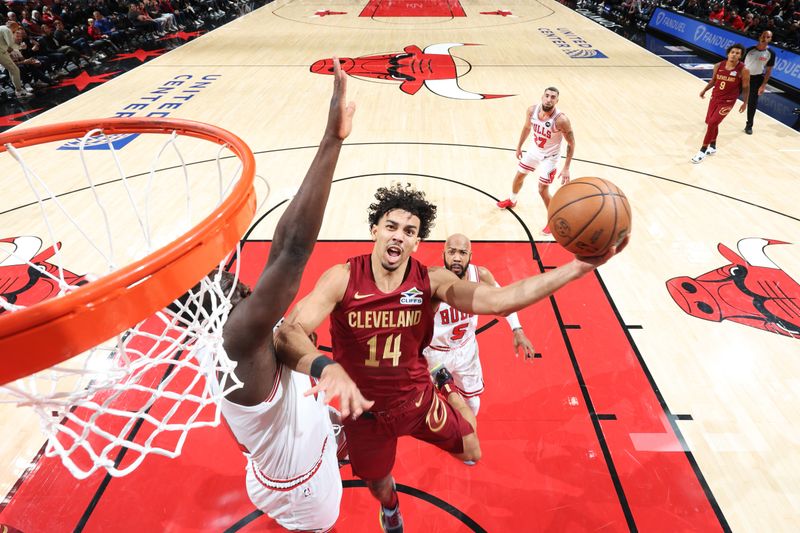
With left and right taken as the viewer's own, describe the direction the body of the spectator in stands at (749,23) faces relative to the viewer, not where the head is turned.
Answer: facing the viewer and to the left of the viewer

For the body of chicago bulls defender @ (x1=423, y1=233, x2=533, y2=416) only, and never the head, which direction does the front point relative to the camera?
toward the camera

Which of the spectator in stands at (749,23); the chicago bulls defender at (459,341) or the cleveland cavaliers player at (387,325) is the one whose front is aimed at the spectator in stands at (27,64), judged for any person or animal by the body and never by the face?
the spectator in stands at (749,23)

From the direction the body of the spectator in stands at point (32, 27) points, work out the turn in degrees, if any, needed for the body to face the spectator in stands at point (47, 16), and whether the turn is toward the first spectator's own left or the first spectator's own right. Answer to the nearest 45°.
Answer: approximately 135° to the first spectator's own left

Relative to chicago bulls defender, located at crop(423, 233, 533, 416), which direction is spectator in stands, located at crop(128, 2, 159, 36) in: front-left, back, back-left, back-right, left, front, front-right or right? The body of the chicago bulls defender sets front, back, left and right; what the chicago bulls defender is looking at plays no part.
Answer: back-right

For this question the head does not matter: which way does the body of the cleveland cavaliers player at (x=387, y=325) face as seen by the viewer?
toward the camera

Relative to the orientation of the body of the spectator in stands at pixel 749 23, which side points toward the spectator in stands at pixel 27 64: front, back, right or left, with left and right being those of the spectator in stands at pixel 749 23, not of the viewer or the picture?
front

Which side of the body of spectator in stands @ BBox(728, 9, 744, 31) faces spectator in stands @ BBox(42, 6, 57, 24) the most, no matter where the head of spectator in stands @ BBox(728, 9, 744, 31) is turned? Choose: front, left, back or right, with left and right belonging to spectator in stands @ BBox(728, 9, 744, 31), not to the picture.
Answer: front

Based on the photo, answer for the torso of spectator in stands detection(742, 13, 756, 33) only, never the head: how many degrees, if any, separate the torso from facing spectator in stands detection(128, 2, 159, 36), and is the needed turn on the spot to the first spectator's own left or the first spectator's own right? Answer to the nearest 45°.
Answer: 0° — they already face them

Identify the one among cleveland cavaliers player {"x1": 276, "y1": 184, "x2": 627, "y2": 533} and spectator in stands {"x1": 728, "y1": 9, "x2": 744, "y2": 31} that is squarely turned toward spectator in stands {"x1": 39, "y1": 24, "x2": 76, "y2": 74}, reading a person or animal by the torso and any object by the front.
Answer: spectator in stands {"x1": 728, "y1": 9, "x2": 744, "y2": 31}

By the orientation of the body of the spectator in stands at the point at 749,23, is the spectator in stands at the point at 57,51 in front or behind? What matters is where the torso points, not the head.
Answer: in front

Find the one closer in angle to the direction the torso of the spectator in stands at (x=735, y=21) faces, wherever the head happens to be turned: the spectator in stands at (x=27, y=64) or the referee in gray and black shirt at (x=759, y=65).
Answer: the spectator in stands

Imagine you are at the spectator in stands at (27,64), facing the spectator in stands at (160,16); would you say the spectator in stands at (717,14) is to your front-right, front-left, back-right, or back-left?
front-right
